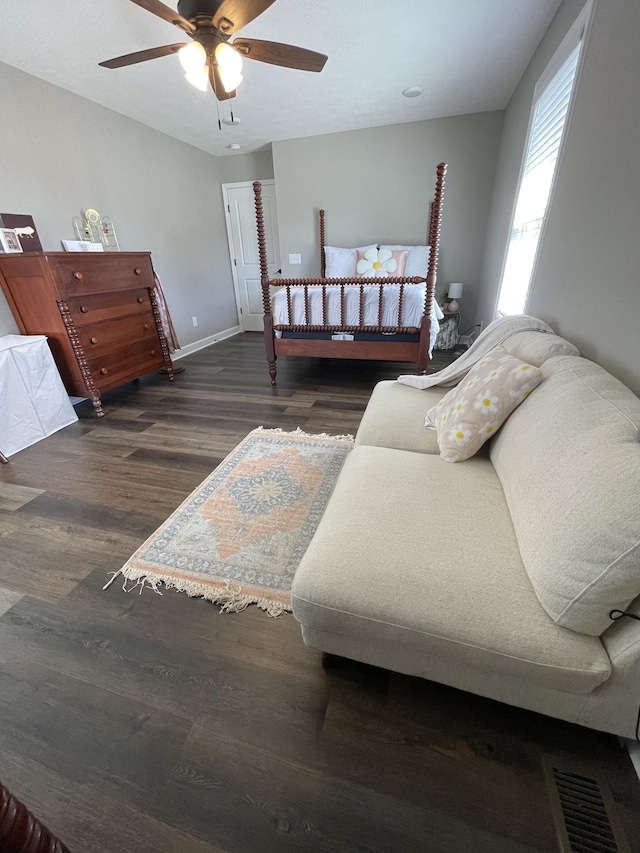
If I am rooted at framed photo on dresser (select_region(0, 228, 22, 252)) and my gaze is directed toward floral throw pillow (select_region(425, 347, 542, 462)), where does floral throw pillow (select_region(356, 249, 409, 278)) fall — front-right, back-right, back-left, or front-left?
front-left

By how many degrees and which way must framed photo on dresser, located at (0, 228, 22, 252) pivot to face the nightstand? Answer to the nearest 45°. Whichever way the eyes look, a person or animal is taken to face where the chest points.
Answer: approximately 45° to its left

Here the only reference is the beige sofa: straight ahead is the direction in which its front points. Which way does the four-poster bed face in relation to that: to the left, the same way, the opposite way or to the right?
to the left

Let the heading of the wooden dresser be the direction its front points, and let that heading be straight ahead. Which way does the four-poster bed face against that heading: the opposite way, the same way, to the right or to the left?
to the right

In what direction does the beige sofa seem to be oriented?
to the viewer's left

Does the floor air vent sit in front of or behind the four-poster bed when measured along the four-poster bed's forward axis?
in front

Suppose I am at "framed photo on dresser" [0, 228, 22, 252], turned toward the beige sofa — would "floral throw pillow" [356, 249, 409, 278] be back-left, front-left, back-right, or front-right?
front-left

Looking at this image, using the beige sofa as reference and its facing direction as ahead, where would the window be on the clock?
The window is roughly at 3 o'clock from the beige sofa.

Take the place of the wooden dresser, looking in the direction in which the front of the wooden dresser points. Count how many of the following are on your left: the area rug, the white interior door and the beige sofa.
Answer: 1

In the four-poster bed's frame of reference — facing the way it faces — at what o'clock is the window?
The window is roughly at 9 o'clock from the four-poster bed.

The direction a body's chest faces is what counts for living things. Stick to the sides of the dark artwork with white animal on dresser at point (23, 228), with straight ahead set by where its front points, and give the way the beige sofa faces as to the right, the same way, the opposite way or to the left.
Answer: the opposite way

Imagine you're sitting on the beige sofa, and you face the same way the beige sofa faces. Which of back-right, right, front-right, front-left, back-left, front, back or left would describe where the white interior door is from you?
front-right

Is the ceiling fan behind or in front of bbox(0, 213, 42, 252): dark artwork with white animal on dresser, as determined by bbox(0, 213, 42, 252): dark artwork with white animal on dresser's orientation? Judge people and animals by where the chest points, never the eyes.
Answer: in front

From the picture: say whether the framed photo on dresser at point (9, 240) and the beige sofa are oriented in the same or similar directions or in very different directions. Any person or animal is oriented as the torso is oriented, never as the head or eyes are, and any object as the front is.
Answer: very different directions

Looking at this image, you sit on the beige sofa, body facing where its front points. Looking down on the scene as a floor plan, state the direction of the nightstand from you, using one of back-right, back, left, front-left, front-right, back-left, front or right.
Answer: right

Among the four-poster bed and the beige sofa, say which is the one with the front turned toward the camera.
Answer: the four-poster bed

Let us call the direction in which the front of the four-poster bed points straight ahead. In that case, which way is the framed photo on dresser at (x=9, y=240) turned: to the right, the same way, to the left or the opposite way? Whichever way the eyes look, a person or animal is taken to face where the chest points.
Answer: to the left

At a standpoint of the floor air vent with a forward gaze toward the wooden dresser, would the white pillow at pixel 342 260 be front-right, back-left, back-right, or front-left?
front-right

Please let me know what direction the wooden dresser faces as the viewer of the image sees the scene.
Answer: facing the viewer and to the right of the viewer

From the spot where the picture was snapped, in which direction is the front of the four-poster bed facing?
facing the viewer

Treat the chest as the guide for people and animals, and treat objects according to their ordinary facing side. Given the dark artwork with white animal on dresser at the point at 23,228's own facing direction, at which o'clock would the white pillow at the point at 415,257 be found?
The white pillow is roughly at 11 o'clock from the dark artwork with white animal on dresser.
